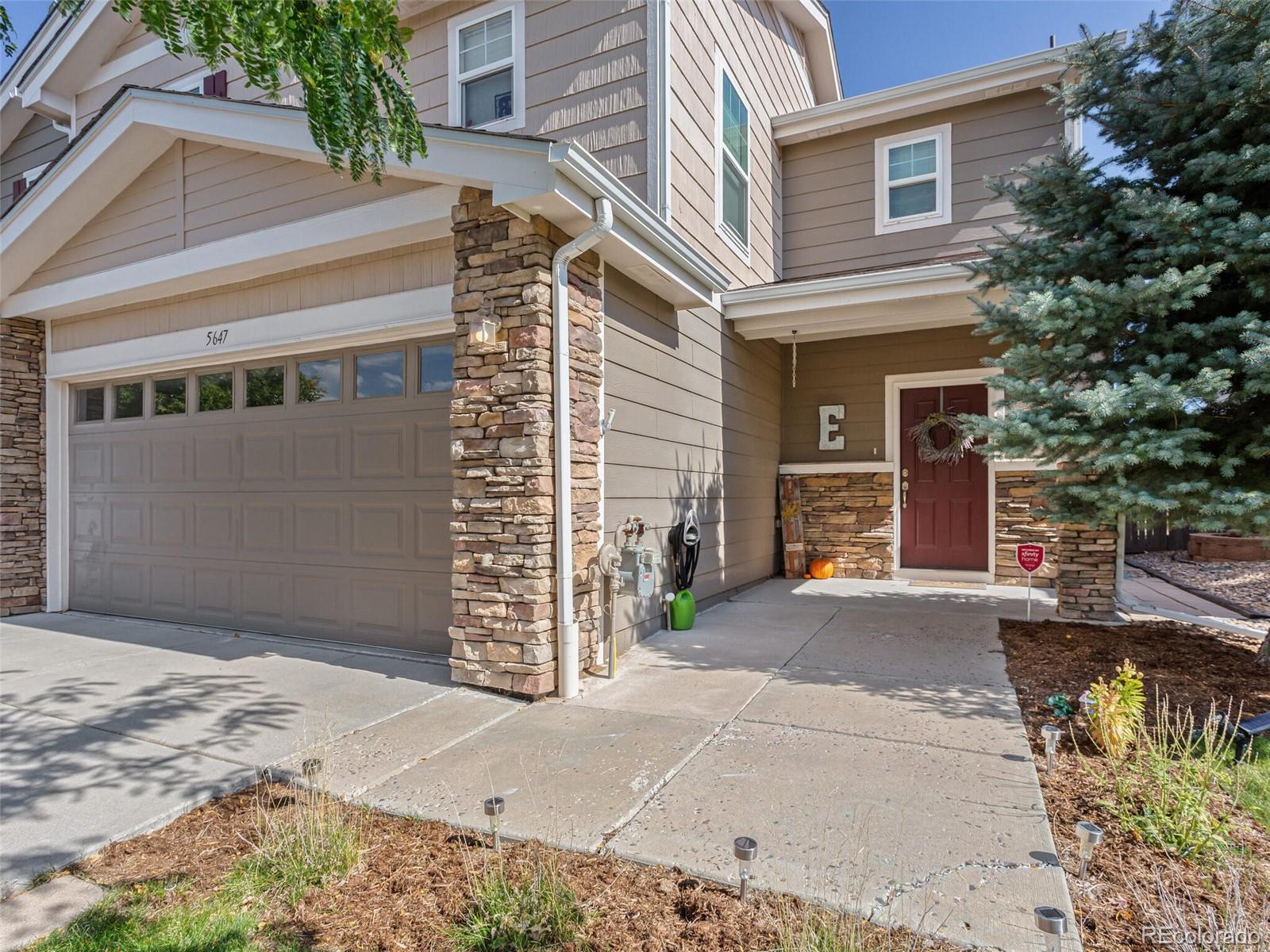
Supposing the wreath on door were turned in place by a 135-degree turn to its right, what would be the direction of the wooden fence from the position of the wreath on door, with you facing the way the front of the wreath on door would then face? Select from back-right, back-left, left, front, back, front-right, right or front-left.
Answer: right

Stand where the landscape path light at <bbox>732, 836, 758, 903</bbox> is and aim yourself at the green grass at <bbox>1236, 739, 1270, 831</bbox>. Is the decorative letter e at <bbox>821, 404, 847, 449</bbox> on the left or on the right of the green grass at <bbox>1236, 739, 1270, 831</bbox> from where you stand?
left

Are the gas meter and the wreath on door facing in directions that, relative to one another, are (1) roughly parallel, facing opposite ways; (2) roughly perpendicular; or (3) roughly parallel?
roughly perpendicular

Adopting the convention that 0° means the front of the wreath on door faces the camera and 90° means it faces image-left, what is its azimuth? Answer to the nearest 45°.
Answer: approximately 0°

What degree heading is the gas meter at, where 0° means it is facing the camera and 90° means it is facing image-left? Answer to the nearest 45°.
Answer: approximately 315°

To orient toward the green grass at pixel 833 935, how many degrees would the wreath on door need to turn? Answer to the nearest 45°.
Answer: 0° — it already faces it

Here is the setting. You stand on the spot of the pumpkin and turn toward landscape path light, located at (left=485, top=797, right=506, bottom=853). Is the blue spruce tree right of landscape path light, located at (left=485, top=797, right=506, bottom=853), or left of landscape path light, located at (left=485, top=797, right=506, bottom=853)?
left

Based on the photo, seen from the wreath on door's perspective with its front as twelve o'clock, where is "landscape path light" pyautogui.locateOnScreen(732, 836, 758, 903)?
The landscape path light is roughly at 12 o'clock from the wreath on door.

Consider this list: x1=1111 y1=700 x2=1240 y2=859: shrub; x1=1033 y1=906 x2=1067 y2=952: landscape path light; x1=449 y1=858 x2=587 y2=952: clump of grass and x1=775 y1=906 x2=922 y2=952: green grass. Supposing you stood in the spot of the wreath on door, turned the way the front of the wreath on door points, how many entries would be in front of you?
4

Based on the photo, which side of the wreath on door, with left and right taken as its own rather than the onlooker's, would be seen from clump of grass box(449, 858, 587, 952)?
front

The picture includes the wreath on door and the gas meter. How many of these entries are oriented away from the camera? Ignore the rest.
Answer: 0

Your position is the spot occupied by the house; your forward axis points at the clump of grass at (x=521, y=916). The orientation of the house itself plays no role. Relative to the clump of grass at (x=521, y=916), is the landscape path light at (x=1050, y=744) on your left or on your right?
left

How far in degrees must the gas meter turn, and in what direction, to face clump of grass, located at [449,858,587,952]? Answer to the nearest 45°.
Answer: approximately 45° to its right
